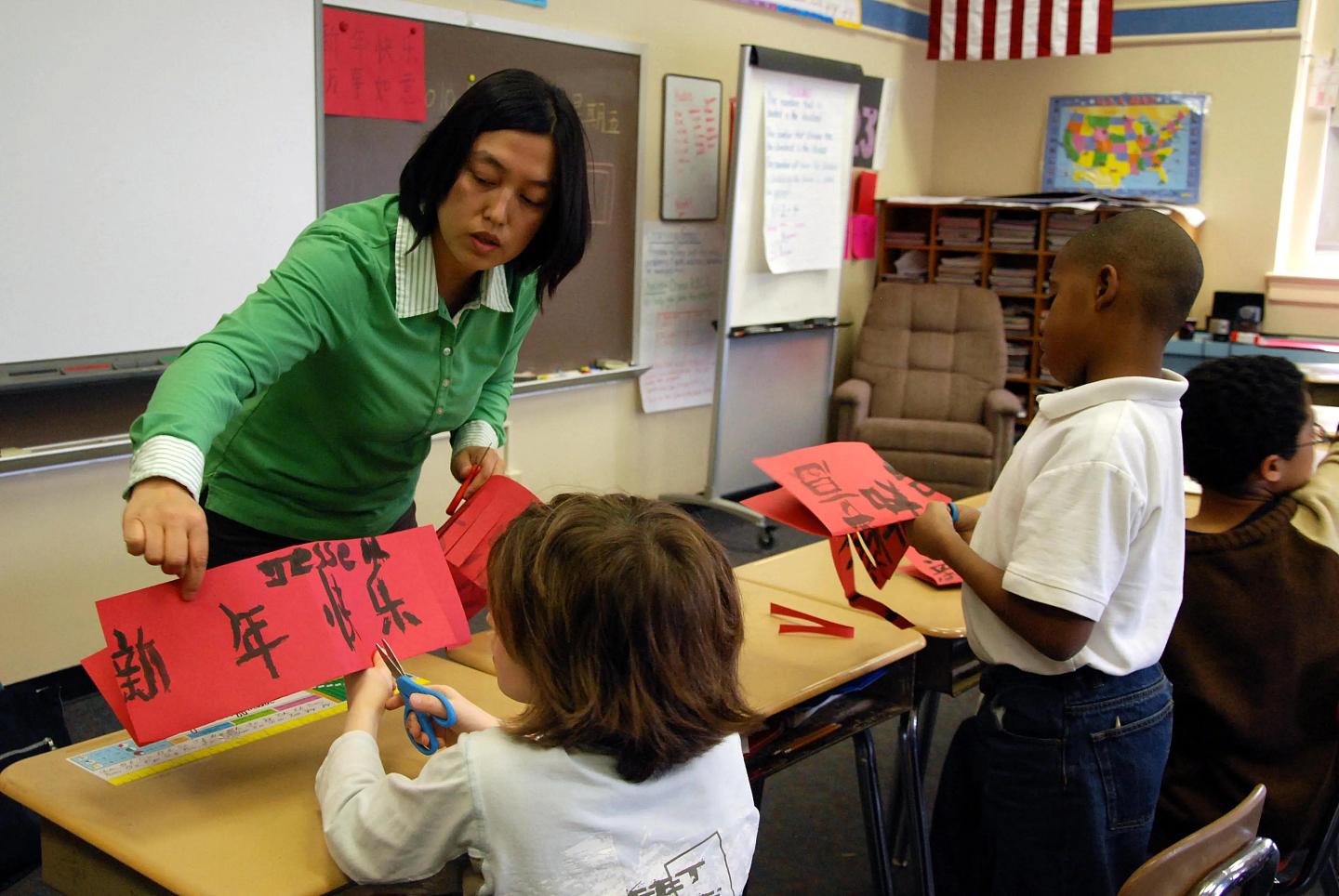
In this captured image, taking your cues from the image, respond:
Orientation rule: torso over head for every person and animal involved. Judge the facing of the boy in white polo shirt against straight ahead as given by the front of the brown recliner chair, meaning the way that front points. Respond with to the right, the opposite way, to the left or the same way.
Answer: to the right

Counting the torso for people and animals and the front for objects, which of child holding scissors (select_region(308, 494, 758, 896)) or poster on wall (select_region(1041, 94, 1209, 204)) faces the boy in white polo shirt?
the poster on wall

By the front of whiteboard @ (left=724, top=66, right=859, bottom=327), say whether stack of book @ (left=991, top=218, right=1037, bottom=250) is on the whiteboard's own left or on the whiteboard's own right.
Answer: on the whiteboard's own left

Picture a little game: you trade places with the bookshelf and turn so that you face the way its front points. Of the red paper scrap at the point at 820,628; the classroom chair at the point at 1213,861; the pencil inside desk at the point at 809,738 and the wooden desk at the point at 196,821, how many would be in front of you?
4

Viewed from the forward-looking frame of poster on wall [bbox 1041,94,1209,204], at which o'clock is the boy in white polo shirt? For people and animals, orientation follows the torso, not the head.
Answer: The boy in white polo shirt is roughly at 12 o'clock from the poster on wall.

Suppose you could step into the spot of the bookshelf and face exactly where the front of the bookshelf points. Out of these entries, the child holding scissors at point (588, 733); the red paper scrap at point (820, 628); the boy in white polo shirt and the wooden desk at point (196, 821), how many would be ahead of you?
4

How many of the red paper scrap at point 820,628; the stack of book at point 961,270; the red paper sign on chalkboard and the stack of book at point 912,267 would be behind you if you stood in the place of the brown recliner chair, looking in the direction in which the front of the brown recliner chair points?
2

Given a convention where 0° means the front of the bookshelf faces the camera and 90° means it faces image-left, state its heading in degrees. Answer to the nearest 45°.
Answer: approximately 0°

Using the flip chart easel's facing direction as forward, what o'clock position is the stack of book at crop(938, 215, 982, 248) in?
The stack of book is roughly at 9 o'clock from the flip chart easel.

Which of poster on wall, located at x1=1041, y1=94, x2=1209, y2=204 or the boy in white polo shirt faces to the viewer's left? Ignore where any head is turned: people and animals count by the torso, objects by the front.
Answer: the boy in white polo shirt

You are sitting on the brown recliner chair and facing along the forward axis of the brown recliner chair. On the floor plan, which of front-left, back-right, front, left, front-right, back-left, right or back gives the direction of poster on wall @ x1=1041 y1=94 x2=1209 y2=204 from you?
back-left

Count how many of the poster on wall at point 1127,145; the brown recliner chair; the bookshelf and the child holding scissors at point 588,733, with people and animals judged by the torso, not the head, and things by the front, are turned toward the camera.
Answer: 3

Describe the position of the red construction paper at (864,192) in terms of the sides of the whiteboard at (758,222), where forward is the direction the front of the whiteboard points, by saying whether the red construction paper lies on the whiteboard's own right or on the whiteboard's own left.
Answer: on the whiteboard's own left

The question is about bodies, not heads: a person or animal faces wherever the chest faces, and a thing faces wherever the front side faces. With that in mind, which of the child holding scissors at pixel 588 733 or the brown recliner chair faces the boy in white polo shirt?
the brown recliner chair

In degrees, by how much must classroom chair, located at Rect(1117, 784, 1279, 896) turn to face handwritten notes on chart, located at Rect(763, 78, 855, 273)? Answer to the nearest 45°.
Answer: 0° — it already faces it
